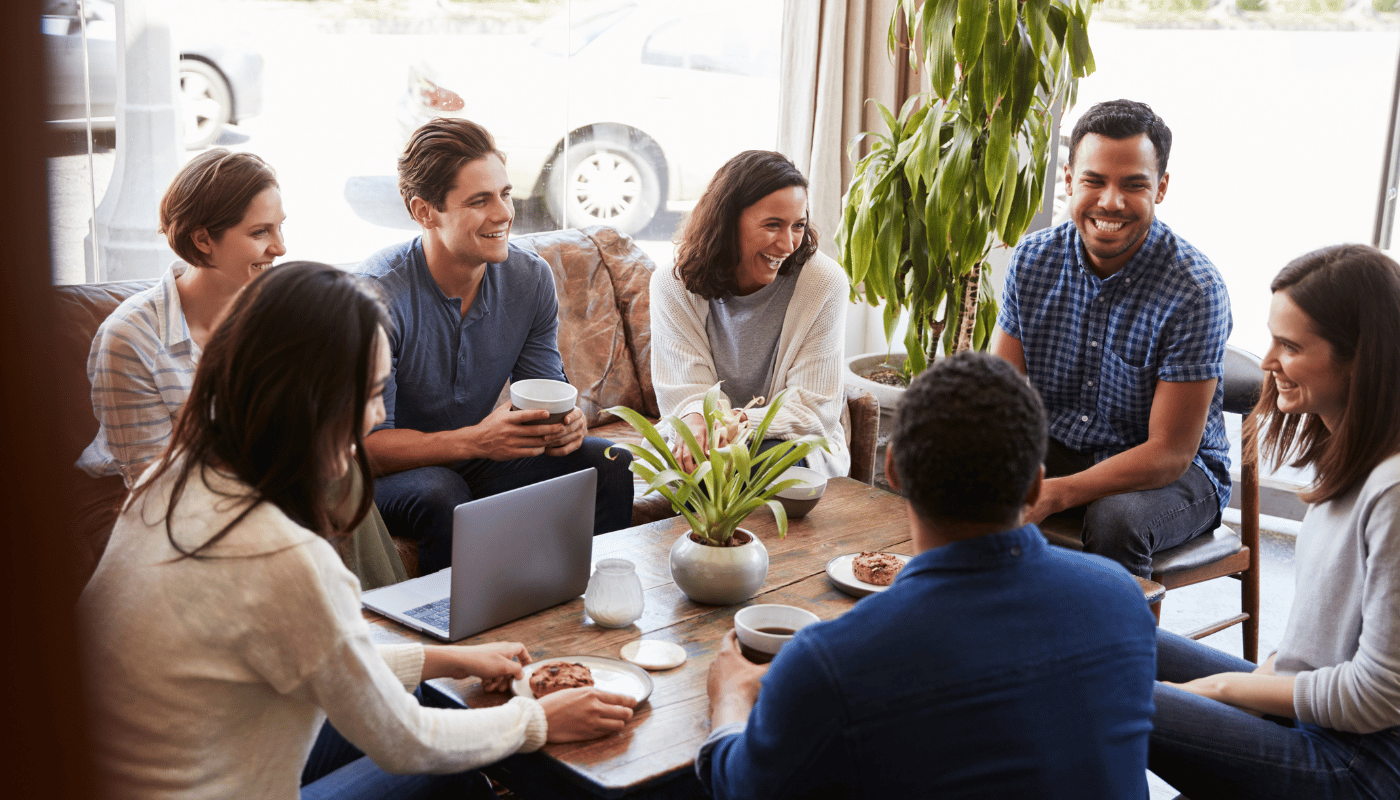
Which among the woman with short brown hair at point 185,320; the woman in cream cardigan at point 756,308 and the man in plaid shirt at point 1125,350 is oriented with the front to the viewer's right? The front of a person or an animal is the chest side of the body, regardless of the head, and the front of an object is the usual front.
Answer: the woman with short brown hair

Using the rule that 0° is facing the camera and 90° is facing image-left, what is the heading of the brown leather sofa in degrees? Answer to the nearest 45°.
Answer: approximately 315°

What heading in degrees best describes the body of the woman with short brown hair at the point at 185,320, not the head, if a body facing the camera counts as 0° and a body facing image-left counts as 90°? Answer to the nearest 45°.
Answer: approximately 270°

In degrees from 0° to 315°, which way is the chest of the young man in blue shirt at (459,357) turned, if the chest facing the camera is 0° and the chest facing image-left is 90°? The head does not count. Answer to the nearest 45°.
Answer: approximately 315°

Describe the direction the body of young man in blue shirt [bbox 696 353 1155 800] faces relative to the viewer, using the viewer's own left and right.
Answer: facing away from the viewer and to the left of the viewer

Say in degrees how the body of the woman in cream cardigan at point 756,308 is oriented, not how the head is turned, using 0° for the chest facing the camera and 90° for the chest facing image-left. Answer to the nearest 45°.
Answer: approximately 0°

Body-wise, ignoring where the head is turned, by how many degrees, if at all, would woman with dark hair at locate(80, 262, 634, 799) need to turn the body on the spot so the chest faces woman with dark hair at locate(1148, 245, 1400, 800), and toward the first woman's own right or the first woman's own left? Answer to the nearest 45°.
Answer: approximately 45° to the first woman's own right

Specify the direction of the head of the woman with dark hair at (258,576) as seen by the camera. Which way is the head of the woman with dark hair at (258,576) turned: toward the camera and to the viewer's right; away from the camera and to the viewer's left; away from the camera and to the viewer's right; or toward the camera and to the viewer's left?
away from the camera and to the viewer's right

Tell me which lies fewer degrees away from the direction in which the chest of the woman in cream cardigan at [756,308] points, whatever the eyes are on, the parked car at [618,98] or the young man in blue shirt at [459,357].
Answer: the young man in blue shirt

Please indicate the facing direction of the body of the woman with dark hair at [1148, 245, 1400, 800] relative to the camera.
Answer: to the viewer's left

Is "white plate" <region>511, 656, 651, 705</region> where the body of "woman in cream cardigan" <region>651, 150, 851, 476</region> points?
yes

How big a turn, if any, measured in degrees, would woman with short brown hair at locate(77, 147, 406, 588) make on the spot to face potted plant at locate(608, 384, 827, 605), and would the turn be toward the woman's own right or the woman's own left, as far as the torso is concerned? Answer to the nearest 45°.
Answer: approximately 45° to the woman's own right
